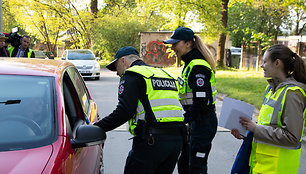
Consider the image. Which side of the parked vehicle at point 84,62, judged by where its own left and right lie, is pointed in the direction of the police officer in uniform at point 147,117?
front

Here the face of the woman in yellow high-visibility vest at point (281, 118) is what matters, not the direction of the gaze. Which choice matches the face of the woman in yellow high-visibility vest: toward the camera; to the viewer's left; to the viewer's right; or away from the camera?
to the viewer's left

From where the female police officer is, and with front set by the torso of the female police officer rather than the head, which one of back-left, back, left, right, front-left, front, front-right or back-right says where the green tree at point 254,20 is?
right

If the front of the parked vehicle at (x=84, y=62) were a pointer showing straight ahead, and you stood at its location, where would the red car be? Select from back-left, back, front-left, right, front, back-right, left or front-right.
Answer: front

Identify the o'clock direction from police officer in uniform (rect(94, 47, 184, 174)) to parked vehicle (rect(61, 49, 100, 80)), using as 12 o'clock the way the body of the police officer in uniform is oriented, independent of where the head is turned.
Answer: The parked vehicle is roughly at 1 o'clock from the police officer in uniform.

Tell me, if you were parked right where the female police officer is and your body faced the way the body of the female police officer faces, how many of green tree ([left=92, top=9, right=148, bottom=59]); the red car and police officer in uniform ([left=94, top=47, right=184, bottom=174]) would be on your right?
1

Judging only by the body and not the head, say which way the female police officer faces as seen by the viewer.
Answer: to the viewer's left

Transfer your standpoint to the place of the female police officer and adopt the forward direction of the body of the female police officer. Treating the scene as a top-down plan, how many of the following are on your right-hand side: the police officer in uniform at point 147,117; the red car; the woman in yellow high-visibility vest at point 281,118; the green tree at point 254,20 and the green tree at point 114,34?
2

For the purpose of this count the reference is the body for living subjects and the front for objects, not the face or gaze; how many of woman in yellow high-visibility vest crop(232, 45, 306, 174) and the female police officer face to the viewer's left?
2

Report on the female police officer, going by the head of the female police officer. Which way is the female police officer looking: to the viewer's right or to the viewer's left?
to the viewer's left

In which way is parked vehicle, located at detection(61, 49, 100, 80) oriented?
toward the camera

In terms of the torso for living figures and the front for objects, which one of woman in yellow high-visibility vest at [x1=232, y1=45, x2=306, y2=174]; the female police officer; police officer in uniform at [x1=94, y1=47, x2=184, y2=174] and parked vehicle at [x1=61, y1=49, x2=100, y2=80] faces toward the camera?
the parked vehicle

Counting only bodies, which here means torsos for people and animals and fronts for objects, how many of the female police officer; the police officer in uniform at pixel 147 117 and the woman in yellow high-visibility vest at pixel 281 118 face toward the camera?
0

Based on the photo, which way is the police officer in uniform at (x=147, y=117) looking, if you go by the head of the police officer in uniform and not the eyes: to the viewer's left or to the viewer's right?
to the viewer's left

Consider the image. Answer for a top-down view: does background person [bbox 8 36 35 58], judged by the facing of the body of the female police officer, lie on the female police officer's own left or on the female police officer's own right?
on the female police officer's own right

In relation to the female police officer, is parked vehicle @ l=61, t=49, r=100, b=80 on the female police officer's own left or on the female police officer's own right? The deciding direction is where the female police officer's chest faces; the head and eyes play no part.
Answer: on the female police officer's own right

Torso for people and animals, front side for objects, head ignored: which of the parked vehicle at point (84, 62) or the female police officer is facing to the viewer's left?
the female police officer

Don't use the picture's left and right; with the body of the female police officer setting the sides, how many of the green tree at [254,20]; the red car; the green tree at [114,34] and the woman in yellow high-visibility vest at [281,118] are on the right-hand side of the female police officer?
2

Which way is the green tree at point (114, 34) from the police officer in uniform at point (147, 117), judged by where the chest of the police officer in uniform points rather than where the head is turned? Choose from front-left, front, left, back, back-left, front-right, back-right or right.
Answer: front-right

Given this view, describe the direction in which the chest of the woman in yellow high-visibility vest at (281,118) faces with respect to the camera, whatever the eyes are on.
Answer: to the viewer's left
